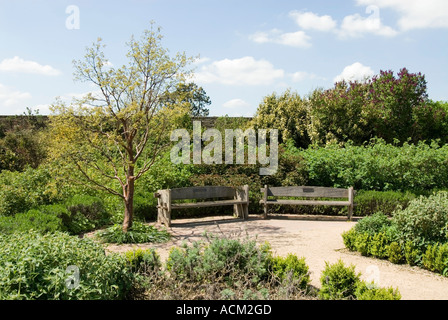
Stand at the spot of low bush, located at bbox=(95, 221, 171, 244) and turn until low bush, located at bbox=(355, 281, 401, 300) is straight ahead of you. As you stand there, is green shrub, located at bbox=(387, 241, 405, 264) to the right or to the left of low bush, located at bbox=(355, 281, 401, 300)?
left

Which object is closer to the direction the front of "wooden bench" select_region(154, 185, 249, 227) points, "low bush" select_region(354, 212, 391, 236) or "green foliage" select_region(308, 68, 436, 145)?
the low bush

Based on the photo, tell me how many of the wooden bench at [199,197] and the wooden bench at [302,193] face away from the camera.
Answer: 0

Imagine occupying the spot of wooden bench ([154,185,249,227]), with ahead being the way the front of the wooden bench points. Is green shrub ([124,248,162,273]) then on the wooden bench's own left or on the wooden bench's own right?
on the wooden bench's own right

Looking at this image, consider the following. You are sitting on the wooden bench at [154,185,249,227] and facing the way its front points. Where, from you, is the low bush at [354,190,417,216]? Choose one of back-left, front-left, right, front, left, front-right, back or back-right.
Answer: front-left

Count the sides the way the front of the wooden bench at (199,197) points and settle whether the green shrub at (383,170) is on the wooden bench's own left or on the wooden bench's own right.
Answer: on the wooden bench's own left

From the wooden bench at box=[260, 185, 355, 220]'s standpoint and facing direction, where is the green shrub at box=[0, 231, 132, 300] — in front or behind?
in front

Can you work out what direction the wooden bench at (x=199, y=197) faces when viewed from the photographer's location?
facing the viewer and to the right of the viewer

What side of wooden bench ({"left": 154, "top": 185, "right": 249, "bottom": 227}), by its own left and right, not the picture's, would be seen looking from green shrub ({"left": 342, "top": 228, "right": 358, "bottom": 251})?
front

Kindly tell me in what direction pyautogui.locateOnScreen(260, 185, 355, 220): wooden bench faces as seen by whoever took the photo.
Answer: facing the viewer

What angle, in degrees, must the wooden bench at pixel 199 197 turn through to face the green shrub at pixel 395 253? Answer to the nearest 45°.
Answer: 0° — it already faces it

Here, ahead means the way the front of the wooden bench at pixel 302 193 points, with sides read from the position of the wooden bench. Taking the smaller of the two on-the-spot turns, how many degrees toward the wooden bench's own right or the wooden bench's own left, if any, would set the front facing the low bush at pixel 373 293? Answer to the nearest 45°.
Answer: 0° — it already faces it

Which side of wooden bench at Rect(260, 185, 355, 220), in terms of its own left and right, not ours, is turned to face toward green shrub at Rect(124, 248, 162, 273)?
front

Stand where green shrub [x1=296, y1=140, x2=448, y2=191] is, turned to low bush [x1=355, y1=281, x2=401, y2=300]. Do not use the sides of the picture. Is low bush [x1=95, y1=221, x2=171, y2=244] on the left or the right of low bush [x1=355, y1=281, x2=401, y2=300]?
right
